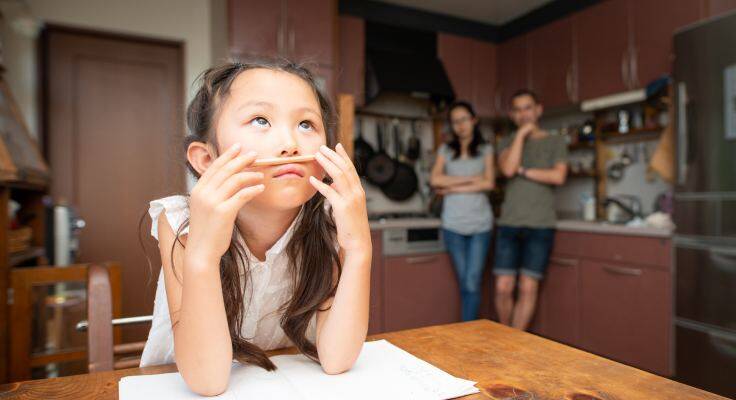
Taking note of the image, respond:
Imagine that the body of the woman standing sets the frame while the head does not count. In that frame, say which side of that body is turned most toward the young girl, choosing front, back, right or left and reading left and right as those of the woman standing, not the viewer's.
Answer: front

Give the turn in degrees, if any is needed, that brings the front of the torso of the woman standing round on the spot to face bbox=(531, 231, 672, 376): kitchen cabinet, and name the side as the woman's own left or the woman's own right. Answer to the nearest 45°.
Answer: approximately 90° to the woman's own left

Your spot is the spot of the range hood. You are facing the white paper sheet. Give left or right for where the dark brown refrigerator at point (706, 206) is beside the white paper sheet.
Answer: left

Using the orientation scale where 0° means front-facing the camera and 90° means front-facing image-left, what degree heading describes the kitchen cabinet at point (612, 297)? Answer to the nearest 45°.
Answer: approximately 45°

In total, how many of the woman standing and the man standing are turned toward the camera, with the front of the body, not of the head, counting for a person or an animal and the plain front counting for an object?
2

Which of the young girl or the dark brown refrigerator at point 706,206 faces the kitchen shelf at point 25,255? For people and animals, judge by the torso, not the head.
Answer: the dark brown refrigerator

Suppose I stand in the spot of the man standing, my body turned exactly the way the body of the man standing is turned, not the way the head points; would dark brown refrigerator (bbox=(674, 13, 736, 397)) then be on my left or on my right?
on my left

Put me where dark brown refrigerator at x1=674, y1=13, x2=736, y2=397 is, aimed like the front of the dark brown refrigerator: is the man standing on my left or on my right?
on my right

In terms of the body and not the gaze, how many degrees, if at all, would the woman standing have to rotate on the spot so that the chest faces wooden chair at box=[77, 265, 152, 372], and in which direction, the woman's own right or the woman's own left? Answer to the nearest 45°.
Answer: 0° — they already face it

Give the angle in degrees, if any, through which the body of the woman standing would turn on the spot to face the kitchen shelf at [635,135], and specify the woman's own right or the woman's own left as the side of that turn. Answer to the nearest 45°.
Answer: approximately 90° to the woman's own left
